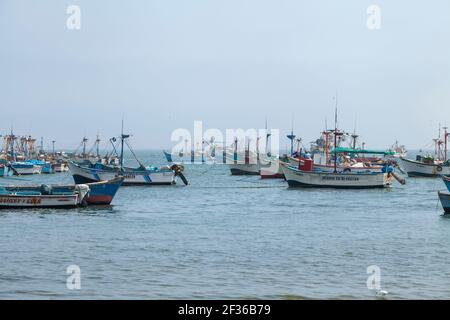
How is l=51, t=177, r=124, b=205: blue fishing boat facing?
to the viewer's right

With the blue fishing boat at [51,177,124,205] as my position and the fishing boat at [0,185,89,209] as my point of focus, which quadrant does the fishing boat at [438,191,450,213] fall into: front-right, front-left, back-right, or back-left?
back-left

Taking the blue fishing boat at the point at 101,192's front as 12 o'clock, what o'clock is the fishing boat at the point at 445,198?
The fishing boat is roughly at 1 o'clock from the blue fishing boat.

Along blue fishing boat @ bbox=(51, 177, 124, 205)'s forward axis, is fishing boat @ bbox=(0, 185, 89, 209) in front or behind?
behind
